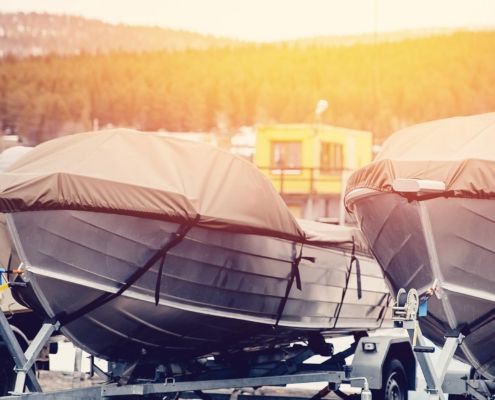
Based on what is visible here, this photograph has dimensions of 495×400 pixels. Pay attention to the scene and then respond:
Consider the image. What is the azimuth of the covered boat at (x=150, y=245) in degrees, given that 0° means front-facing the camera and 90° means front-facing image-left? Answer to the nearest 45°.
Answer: approximately 45°
